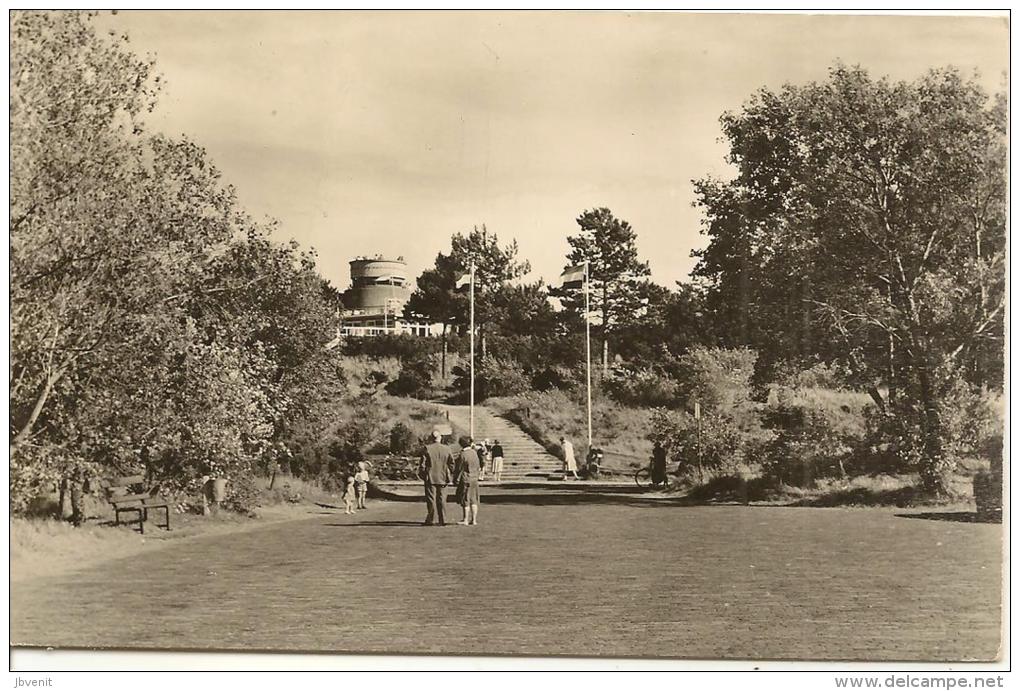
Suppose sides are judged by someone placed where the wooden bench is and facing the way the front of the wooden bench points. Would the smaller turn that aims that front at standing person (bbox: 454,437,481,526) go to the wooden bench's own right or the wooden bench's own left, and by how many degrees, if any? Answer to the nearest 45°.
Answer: approximately 45° to the wooden bench's own left

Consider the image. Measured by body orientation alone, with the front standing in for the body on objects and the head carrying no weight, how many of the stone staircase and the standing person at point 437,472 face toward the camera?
1

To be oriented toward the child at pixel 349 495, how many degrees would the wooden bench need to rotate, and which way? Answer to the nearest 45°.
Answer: approximately 45° to its left

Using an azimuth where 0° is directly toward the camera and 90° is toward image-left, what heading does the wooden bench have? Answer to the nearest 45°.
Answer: approximately 315°

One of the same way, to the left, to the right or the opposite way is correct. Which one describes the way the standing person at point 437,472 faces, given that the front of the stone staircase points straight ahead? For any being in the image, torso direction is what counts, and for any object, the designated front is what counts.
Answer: the opposite way

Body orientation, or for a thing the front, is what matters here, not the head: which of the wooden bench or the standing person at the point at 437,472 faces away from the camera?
the standing person

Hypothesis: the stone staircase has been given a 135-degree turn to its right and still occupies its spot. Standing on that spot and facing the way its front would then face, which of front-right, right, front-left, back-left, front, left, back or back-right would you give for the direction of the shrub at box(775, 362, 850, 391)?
back-right

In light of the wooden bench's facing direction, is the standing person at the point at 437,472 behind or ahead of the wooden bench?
ahead

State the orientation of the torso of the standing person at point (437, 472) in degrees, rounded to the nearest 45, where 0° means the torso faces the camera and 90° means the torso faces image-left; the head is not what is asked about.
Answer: approximately 180°

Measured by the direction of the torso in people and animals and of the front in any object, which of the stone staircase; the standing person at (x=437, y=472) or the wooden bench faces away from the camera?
the standing person
